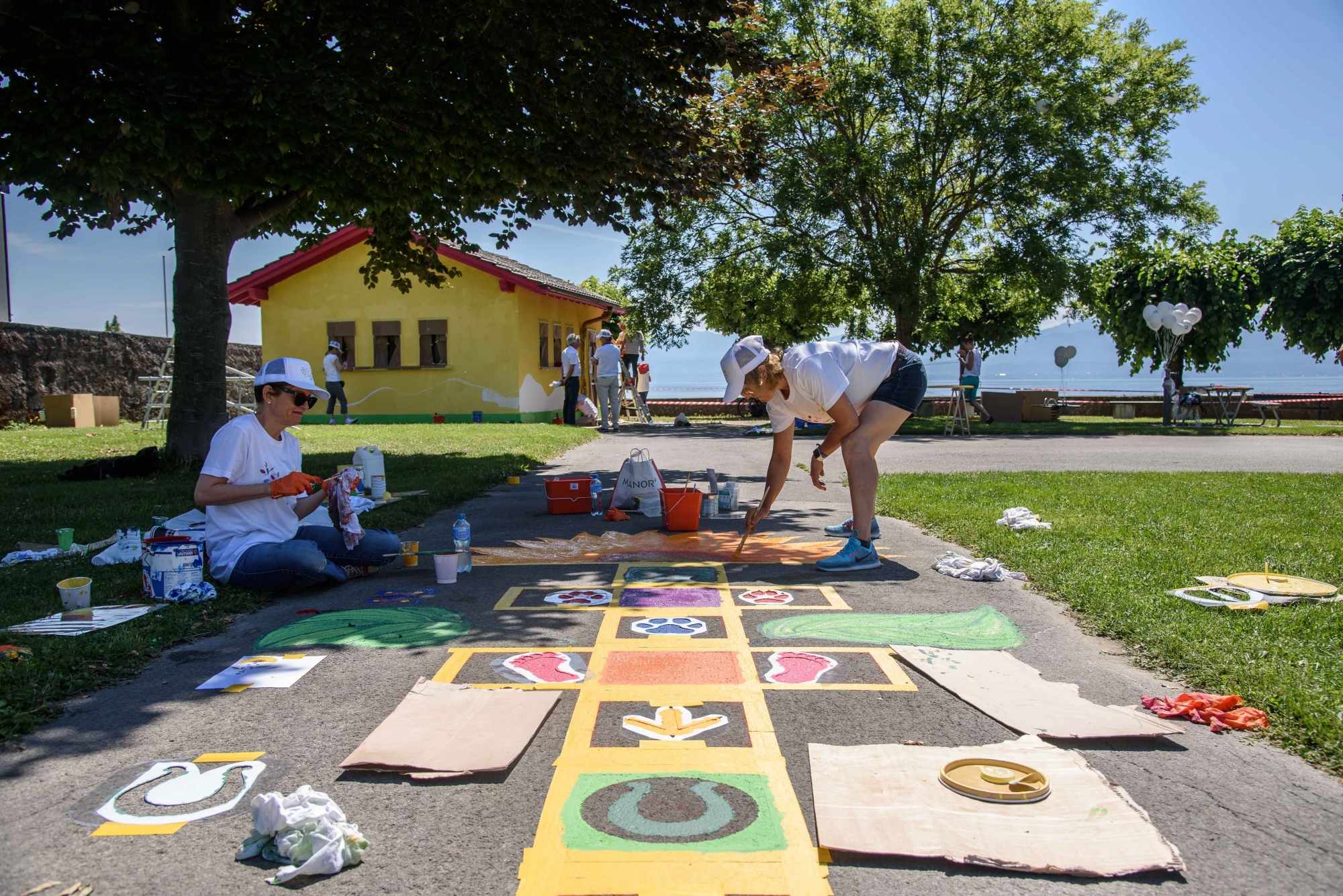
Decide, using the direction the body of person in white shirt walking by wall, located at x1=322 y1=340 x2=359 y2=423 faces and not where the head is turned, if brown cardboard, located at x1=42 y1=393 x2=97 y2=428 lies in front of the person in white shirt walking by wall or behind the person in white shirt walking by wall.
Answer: behind

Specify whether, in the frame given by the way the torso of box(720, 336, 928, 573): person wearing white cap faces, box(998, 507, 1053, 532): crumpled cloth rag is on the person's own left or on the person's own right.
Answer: on the person's own right

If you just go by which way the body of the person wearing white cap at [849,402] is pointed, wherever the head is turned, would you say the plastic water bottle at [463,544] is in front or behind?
in front

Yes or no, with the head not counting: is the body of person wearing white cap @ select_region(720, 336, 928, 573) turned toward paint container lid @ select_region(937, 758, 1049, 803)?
no

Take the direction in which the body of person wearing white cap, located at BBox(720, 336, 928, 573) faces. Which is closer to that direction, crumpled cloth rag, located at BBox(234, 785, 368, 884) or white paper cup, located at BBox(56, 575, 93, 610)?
the white paper cup

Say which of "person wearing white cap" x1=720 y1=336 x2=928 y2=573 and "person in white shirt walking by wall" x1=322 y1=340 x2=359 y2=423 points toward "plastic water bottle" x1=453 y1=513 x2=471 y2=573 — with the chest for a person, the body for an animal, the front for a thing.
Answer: the person wearing white cap

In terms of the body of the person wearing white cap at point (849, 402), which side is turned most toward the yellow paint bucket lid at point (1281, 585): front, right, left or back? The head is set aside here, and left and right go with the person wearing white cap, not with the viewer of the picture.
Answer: back

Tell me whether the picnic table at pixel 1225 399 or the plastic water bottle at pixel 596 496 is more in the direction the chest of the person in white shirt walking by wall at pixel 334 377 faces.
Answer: the picnic table

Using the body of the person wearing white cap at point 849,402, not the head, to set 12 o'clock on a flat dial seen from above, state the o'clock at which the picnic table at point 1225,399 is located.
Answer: The picnic table is roughly at 4 o'clock from the person wearing white cap.

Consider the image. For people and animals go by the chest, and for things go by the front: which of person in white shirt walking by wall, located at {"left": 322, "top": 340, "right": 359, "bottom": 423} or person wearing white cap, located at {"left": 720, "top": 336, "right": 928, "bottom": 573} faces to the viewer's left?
the person wearing white cap

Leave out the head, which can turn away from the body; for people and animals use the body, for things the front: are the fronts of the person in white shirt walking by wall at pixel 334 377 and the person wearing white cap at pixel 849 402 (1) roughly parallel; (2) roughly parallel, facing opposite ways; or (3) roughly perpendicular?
roughly parallel, facing opposite ways

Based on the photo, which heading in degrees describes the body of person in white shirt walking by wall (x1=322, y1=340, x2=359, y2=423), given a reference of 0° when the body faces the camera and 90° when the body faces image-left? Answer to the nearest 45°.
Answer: approximately 225°

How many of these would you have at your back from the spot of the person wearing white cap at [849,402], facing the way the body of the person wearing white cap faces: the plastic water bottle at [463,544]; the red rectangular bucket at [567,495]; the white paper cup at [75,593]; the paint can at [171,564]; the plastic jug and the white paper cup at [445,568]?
0

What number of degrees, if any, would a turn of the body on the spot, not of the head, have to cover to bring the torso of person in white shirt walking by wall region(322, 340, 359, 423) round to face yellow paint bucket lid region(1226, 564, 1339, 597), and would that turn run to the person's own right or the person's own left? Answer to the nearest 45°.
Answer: approximately 135° to the person's own right

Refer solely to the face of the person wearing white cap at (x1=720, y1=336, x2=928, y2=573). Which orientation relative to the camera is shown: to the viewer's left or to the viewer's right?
to the viewer's left

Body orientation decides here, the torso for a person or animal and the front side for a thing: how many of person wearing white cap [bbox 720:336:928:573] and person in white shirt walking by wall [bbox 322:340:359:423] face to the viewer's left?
1

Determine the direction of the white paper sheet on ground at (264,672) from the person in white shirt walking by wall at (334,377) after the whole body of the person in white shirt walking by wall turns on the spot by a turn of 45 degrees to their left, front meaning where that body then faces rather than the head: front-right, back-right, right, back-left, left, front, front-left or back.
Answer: back

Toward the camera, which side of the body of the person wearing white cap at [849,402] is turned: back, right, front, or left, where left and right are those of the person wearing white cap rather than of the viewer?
left

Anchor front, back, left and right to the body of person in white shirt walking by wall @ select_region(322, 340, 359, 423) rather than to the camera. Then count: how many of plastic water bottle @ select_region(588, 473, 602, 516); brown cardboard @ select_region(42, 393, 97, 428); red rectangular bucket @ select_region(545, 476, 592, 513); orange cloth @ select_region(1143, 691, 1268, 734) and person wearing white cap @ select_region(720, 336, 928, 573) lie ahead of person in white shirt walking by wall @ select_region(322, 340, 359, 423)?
0
